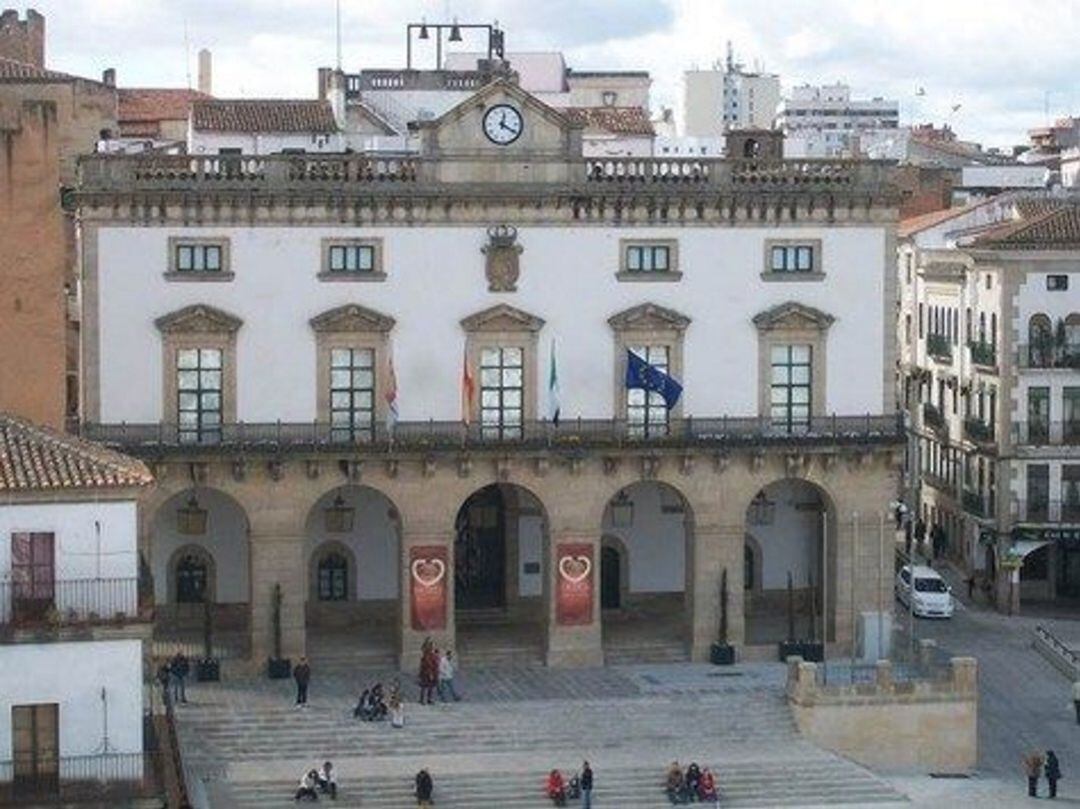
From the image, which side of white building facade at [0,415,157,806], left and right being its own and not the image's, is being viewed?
front
